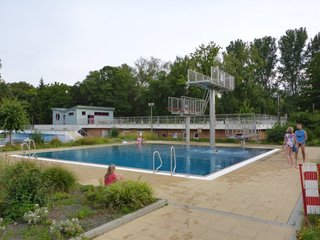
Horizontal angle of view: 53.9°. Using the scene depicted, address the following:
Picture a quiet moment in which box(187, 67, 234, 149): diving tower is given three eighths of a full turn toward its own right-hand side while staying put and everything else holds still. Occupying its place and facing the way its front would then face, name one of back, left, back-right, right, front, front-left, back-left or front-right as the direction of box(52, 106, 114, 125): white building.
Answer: front-left

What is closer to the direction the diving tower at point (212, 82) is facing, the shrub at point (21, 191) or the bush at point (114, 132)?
the shrub

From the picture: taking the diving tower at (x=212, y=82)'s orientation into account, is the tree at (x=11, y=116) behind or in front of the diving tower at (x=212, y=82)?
in front

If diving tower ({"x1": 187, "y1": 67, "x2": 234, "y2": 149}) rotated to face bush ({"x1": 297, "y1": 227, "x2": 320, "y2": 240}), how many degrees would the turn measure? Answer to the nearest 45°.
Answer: approximately 45° to its left

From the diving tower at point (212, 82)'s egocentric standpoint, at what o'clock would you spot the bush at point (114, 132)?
The bush is roughly at 3 o'clock from the diving tower.

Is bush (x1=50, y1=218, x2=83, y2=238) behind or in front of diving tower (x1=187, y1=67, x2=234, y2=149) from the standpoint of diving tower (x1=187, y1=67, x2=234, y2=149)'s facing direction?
in front

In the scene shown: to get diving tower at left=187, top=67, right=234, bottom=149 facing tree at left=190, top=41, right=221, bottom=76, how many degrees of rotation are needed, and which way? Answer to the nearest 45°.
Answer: approximately 135° to its right

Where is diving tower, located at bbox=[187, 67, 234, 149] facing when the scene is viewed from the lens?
facing the viewer and to the left of the viewer

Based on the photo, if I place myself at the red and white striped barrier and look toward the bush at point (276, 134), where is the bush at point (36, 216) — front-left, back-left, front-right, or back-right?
back-left

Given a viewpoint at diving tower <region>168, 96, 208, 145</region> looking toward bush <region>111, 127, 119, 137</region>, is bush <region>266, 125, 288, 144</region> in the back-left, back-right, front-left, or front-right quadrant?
back-right

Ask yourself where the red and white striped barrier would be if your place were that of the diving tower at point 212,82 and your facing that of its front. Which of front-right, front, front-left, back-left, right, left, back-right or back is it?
front-left

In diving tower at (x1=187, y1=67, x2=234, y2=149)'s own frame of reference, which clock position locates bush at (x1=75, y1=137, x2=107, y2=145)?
The bush is roughly at 2 o'clock from the diving tower.

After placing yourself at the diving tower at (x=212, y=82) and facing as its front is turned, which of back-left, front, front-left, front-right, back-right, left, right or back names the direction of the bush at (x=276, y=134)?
back
